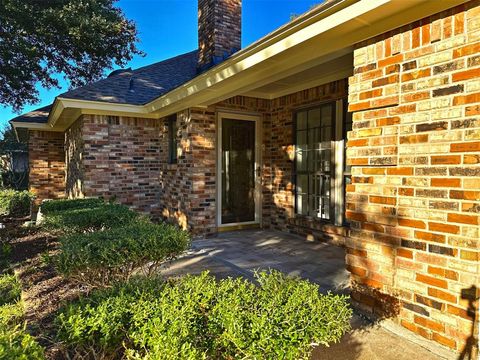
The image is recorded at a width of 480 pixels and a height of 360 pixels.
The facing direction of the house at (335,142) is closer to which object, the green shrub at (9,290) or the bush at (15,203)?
the green shrub

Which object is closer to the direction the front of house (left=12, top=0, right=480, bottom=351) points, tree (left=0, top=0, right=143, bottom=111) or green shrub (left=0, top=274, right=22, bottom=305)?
the green shrub

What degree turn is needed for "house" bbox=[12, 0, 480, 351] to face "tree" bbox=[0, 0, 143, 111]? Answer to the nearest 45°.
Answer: approximately 90° to its right

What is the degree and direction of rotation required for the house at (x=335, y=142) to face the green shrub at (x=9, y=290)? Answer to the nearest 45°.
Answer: approximately 45° to its right

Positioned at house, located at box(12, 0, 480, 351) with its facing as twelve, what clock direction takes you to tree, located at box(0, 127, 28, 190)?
The tree is roughly at 3 o'clock from the house.

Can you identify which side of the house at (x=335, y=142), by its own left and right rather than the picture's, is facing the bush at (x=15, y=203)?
right

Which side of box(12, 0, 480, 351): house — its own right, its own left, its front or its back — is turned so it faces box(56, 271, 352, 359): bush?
front

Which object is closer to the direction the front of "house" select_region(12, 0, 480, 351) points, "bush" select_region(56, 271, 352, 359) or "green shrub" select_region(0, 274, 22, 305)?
the bush

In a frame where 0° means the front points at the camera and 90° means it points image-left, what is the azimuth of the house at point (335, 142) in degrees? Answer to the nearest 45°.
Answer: approximately 45°

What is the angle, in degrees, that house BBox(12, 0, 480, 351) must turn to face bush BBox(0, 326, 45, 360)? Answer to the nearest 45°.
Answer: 0° — it already faces it

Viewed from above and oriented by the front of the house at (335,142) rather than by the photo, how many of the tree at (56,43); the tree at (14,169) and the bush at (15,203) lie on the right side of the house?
3
